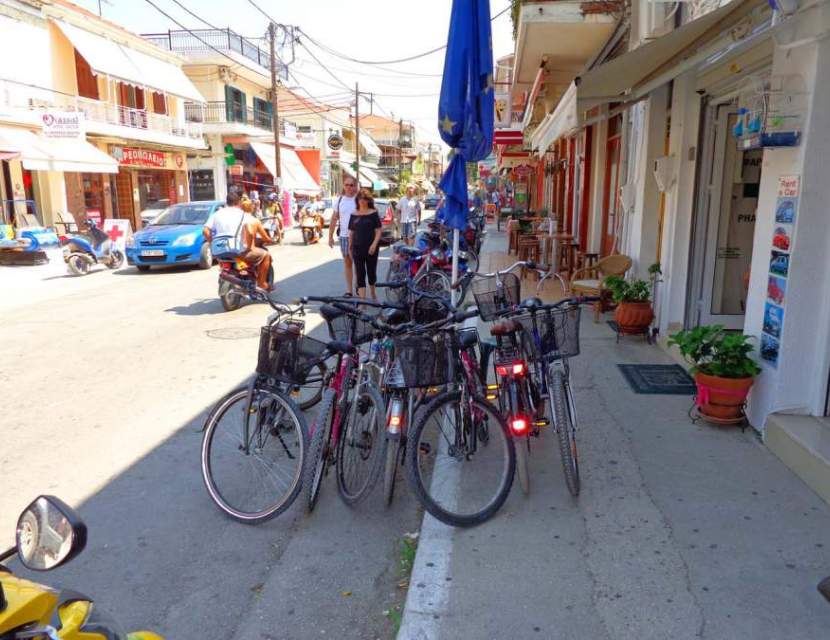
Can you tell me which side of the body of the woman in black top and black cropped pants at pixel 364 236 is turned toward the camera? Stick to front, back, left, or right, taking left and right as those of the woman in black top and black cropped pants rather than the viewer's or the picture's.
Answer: front

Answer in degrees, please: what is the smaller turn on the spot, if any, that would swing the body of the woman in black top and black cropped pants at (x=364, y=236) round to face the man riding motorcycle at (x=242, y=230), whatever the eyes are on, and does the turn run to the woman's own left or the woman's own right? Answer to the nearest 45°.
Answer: approximately 90° to the woman's own right

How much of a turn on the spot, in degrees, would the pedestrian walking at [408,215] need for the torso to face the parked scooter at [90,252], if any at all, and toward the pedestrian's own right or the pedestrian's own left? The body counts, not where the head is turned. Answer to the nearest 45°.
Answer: approximately 45° to the pedestrian's own right

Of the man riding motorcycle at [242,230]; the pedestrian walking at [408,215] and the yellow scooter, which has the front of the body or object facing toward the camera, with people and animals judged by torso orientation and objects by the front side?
the pedestrian walking

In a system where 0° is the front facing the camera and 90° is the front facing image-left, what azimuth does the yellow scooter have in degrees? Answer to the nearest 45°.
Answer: approximately 225°

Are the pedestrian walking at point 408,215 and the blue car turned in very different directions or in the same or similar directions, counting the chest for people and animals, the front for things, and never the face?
same or similar directions

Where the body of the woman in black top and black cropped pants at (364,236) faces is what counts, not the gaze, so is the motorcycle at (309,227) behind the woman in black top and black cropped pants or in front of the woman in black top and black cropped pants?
behind

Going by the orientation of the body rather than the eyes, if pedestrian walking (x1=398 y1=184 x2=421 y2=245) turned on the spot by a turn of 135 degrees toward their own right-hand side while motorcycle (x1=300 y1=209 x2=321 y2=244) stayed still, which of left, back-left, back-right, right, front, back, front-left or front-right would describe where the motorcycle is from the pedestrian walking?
front-left

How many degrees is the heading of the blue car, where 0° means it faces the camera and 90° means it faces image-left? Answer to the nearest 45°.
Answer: approximately 45°

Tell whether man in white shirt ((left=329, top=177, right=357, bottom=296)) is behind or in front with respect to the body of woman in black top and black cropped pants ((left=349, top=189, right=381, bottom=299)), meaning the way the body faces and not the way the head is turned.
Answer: behind

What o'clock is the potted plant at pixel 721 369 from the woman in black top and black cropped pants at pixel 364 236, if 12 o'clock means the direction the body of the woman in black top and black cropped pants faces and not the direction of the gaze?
The potted plant is roughly at 11 o'clock from the woman in black top and black cropped pants.

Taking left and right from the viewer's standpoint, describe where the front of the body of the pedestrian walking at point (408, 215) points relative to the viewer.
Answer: facing the viewer

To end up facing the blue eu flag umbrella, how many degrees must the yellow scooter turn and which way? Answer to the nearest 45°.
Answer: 0° — it already faces it

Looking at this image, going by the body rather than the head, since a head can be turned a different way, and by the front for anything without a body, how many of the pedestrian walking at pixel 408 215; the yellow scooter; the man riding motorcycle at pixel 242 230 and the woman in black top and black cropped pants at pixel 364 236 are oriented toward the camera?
2

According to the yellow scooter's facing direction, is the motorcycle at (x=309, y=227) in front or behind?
in front

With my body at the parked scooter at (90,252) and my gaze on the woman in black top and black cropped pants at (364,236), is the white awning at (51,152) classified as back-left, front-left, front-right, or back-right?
back-left
